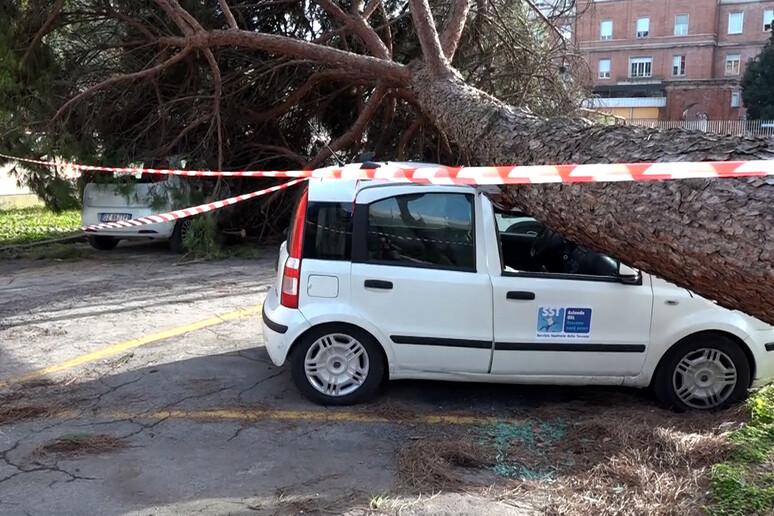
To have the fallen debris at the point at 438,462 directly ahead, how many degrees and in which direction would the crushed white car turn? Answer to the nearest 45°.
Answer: approximately 90° to its right

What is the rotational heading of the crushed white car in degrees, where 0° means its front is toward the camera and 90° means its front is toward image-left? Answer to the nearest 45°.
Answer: approximately 270°

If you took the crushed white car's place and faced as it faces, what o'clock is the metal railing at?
The metal railing is roughly at 10 o'clock from the crushed white car.

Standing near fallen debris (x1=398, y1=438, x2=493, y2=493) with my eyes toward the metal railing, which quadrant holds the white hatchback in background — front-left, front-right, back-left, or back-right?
front-left

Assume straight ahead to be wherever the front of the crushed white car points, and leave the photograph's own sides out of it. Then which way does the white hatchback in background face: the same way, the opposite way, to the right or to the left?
to the left

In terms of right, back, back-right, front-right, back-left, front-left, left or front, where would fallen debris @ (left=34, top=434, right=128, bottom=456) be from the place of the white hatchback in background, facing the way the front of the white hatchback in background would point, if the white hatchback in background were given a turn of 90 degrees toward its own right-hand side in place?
front-right

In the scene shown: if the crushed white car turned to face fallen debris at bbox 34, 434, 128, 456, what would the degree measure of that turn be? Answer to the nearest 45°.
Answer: approximately 135° to its right

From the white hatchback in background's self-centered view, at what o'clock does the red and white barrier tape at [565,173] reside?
The red and white barrier tape is roughly at 4 o'clock from the white hatchback in background.

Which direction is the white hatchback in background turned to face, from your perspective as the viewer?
facing away from the viewer and to the right of the viewer

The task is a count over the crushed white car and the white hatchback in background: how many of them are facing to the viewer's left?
0

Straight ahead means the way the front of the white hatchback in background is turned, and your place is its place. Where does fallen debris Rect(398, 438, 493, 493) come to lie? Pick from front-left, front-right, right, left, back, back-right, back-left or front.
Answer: back-right
